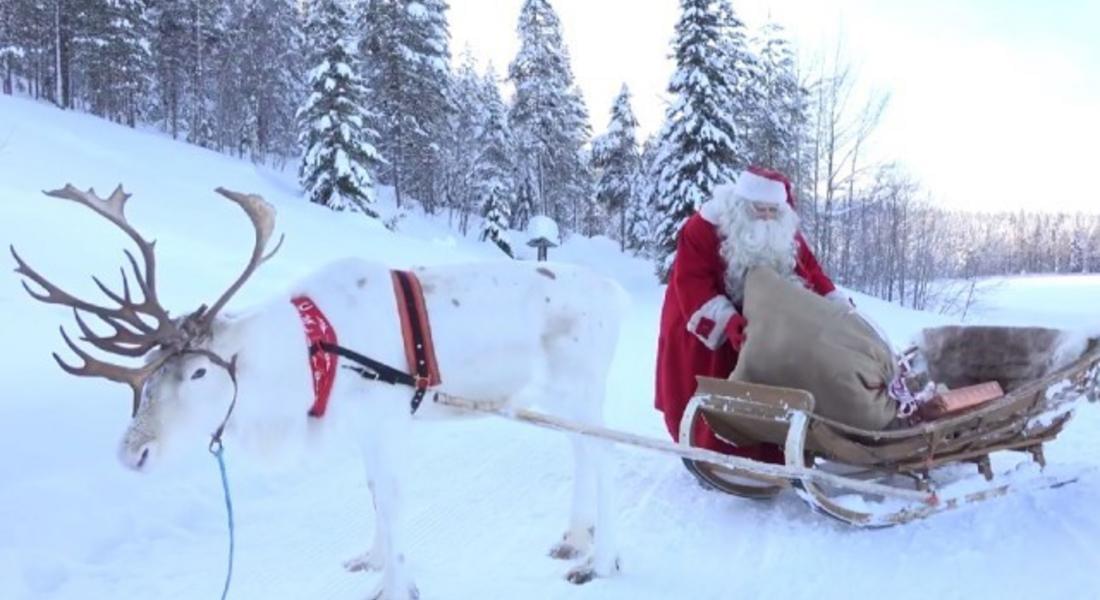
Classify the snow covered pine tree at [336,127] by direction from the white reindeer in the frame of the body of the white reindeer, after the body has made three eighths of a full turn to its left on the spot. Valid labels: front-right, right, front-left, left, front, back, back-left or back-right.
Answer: back-left

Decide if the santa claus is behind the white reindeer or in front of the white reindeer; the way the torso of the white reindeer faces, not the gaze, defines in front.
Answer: behind

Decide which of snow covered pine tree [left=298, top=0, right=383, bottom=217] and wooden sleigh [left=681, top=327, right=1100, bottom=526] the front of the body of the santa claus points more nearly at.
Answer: the wooden sleigh

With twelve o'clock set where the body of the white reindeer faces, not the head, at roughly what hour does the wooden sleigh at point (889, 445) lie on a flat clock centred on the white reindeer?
The wooden sleigh is roughly at 6 o'clock from the white reindeer.

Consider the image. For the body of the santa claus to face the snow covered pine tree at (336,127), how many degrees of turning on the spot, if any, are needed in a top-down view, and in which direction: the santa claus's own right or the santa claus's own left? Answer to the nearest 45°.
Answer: approximately 180°

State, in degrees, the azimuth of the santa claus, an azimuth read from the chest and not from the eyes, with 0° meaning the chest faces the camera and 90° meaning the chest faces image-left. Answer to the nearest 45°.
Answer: approximately 315°

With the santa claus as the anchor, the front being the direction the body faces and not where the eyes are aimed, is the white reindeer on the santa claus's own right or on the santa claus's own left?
on the santa claus's own right

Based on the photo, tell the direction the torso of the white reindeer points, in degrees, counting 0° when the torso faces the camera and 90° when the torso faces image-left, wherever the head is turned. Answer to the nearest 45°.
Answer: approximately 90°

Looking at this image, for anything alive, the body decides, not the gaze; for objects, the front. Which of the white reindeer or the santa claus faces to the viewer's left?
the white reindeer

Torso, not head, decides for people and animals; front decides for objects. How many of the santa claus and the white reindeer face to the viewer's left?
1
